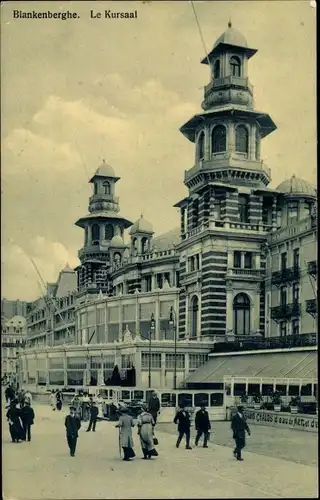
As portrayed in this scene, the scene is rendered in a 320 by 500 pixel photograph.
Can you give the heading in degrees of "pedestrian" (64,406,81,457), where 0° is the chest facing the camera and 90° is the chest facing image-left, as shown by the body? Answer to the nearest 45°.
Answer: approximately 0°

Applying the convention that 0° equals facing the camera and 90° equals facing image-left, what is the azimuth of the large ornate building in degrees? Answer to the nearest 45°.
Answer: approximately 45°

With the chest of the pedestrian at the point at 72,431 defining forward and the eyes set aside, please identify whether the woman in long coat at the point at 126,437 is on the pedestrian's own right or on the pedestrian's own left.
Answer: on the pedestrian's own left

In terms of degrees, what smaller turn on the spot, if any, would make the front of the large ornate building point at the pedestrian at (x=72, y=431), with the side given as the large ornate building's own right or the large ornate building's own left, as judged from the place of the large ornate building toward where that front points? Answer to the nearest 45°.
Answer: approximately 45° to the large ornate building's own left

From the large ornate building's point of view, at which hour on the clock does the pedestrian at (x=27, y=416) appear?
The pedestrian is roughly at 11 o'clock from the large ornate building.
